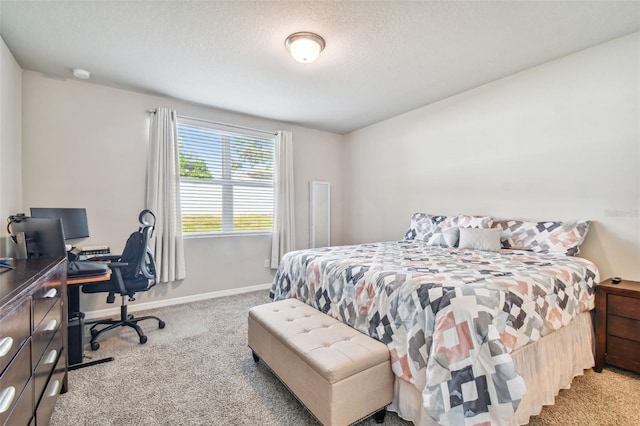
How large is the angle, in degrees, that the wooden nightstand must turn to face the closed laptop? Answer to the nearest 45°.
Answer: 0° — it already faces it

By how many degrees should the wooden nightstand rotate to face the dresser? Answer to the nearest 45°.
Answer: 0° — it already faces it

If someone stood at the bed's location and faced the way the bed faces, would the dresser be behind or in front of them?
in front

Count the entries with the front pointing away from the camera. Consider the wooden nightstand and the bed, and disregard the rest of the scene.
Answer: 0

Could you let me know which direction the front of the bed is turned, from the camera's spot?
facing the viewer and to the left of the viewer

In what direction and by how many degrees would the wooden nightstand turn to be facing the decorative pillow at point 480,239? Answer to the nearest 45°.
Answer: approximately 45° to its right

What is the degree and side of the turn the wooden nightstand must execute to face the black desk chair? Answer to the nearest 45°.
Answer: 0° — it already faces it

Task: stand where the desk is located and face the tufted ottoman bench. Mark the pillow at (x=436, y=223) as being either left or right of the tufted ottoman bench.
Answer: left

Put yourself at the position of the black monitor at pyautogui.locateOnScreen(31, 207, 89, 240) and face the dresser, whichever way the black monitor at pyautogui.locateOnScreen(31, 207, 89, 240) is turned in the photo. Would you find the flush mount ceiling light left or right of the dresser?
left
